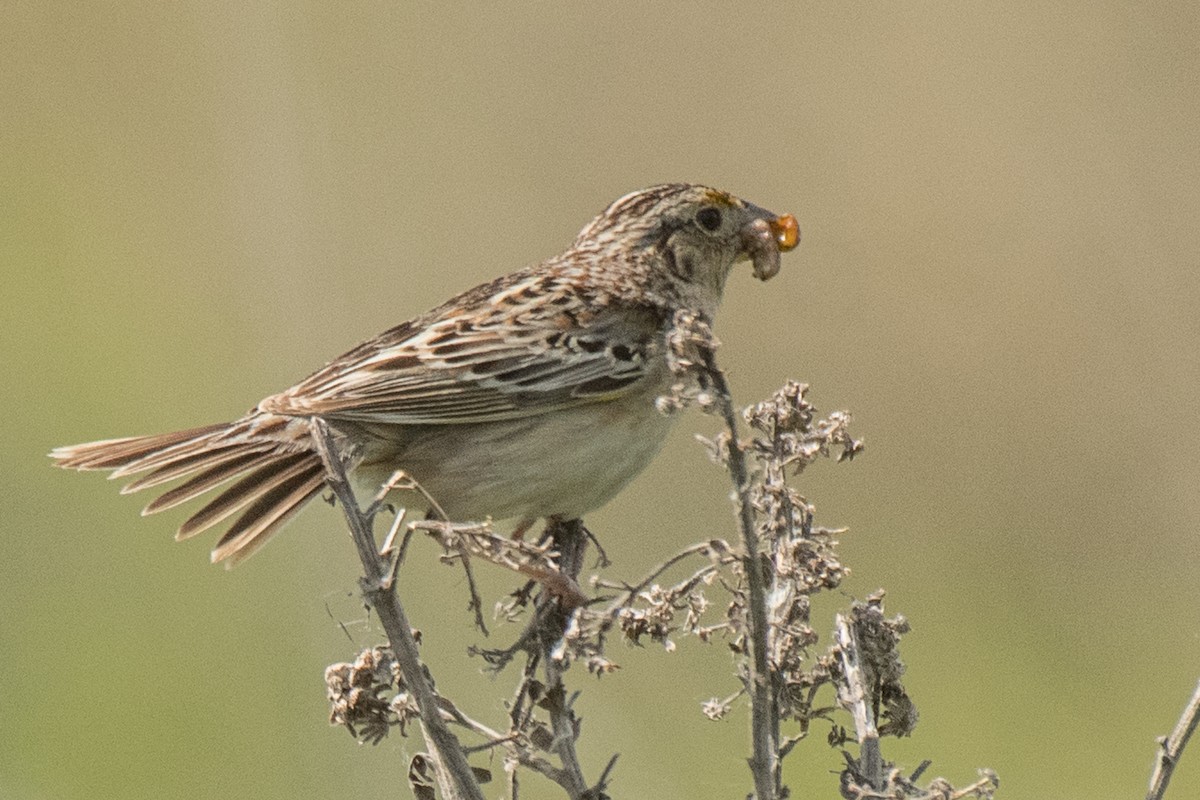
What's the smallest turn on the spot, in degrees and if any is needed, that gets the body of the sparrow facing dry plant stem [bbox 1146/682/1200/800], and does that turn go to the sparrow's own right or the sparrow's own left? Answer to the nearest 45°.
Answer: approximately 45° to the sparrow's own right

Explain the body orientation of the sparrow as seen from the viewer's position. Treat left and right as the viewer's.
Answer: facing to the right of the viewer
